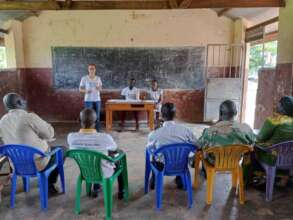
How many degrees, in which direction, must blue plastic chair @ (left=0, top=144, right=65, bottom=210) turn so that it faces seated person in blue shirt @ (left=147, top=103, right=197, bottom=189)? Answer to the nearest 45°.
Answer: approximately 45° to its right

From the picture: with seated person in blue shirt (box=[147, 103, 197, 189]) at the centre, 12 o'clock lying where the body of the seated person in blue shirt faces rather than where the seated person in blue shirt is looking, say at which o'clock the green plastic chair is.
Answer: The green plastic chair is roughly at 8 o'clock from the seated person in blue shirt.

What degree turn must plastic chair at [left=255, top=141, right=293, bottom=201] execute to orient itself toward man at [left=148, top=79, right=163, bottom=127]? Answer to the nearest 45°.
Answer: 0° — it already faces them

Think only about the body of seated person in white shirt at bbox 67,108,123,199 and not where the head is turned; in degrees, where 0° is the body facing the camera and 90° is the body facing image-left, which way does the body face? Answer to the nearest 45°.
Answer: approximately 180°

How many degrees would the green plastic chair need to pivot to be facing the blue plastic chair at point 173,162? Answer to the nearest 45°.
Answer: approximately 45° to its right

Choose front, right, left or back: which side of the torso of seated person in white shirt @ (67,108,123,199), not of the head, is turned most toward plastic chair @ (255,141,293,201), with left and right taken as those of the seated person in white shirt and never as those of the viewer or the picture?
right

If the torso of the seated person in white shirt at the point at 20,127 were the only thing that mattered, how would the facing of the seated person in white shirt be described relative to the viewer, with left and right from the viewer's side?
facing away from the viewer and to the right of the viewer

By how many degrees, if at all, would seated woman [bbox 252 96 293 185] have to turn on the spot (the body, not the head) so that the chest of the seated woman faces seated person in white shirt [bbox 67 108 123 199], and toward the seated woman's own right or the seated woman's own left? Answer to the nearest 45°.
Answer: approximately 90° to the seated woman's own left

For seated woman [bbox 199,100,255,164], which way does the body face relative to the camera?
away from the camera

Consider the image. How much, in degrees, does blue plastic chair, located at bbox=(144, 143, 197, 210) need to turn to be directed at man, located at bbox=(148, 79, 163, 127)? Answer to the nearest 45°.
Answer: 0° — it already faces them

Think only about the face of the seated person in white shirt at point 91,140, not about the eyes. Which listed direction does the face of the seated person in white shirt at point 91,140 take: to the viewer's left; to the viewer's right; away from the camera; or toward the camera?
away from the camera

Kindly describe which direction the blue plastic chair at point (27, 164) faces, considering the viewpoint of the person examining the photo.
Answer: facing away from the viewer and to the right of the viewer
